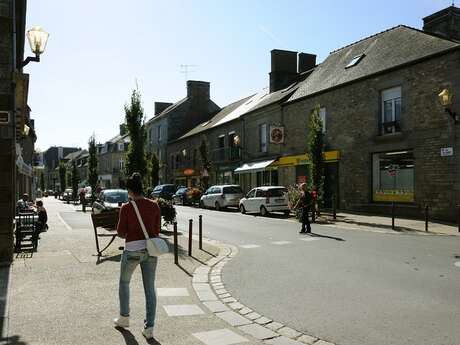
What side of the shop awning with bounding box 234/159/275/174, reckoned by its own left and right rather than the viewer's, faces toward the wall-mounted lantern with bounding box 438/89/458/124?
left

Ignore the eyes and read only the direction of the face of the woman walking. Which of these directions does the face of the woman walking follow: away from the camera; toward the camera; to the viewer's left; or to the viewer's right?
away from the camera

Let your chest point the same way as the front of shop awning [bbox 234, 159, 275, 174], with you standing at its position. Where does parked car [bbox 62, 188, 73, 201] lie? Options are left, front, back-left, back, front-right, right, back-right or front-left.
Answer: right

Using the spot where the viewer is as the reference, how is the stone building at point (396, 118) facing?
facing the viewer and to the left of the viewer

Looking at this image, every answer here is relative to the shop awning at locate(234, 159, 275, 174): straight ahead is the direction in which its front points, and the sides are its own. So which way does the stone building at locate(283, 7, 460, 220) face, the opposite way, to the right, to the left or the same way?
the same way

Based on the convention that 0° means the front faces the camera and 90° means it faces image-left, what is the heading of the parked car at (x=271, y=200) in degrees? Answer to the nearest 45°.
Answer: approximately 135°

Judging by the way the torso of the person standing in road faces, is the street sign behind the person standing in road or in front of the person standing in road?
behind

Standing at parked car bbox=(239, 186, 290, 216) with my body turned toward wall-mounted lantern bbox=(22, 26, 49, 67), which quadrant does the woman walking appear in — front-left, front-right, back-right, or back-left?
front-left

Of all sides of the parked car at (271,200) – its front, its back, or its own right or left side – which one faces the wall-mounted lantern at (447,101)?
back

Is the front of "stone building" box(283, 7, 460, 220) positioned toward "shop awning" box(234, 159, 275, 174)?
no

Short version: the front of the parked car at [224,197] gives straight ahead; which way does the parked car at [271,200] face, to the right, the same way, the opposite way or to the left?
the same way

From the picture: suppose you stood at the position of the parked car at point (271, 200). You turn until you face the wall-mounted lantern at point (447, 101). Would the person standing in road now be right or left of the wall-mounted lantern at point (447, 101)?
right

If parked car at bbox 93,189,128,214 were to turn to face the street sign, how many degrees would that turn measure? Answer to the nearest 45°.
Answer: approximately 90° to its left

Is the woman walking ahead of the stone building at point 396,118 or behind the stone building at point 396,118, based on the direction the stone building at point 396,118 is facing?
ahead

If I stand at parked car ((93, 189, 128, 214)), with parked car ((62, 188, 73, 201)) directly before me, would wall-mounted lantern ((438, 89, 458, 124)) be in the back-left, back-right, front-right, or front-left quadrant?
back-right

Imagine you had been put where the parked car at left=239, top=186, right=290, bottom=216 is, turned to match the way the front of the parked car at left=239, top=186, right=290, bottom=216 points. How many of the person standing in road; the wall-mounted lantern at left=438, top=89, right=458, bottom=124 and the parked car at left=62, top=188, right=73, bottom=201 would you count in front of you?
1

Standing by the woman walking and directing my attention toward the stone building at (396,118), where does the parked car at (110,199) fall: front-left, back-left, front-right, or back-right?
front-left
